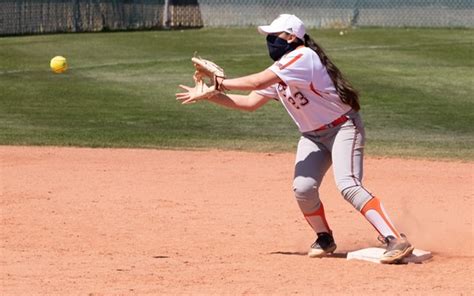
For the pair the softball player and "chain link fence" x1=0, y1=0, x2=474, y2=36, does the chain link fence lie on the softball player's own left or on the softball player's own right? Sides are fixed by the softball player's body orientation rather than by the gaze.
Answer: on the softball player's own right

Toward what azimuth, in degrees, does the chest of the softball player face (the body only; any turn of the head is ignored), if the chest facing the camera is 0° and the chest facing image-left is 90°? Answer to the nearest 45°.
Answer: approximately 45°

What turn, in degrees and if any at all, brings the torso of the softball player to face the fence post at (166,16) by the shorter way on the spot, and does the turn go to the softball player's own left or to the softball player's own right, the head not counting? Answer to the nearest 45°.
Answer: approximately 135° to the softball player's own right
